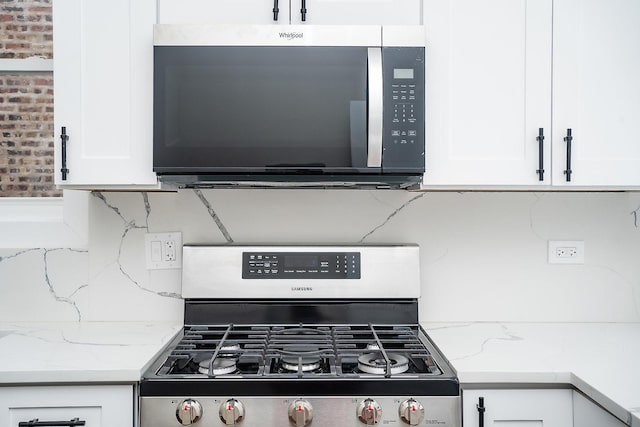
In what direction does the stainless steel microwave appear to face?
toward the camera

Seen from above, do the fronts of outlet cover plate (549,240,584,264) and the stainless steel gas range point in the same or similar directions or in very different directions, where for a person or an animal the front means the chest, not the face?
same or similar directions

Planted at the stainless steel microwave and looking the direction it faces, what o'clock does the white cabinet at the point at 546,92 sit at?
The white cabinet is roughly at 9 o'clock from the stainless steel microwave.

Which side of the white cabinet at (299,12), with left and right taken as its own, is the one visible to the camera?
front

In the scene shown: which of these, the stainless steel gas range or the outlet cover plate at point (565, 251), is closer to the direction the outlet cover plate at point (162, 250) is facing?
the stainless steel gas range

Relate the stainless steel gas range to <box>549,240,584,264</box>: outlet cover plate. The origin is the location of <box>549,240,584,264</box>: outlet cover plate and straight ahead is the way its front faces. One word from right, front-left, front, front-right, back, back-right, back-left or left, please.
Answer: front-right

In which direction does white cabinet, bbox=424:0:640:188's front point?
toward the camera
